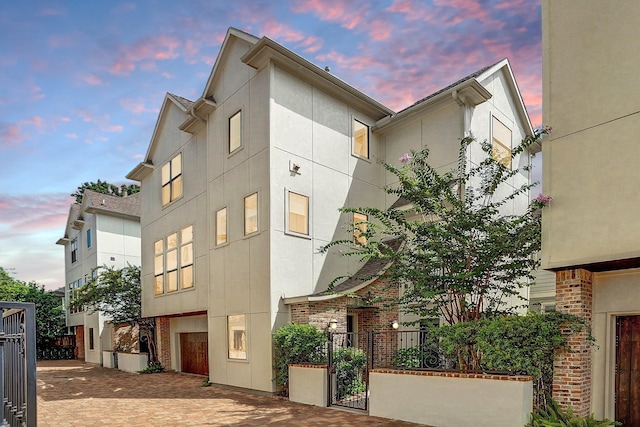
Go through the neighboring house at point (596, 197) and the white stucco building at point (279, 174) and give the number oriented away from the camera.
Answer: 0

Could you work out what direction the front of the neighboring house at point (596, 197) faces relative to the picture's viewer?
facing the viewer and to the left of the viewer

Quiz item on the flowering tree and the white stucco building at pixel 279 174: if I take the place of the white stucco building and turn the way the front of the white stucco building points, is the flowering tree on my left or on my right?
on my left

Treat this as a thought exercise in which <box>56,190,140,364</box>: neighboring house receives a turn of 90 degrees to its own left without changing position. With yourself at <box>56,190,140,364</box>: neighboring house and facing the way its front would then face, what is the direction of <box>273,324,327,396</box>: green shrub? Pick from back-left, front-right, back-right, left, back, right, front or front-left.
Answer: front-right

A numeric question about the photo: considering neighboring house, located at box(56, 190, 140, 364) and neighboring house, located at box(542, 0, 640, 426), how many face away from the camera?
0

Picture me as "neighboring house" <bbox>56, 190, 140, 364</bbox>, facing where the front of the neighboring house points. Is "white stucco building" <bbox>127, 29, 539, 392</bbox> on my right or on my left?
on my left
